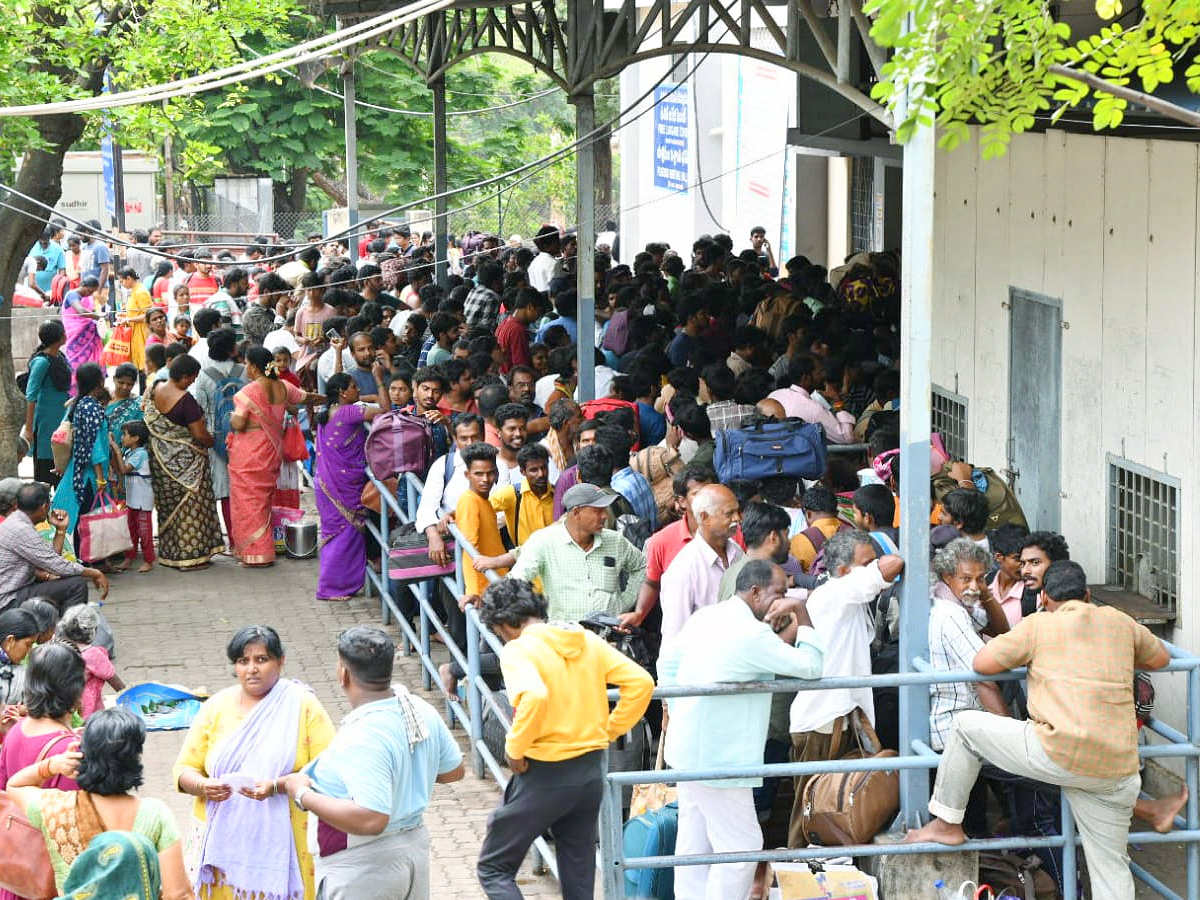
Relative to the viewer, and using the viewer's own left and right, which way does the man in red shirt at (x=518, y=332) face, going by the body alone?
facing away from the viewer and to the right of the viewer

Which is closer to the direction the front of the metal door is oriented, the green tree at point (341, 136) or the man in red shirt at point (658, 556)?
the man in red shirt

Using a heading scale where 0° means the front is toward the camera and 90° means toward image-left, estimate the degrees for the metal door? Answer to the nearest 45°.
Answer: approximately 45°

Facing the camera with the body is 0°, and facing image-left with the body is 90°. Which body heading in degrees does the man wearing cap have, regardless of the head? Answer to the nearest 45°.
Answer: approximately 315°

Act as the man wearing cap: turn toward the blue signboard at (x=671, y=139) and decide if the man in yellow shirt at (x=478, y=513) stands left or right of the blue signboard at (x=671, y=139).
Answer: left

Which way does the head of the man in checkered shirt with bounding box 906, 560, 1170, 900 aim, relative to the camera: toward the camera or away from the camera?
away from the camera

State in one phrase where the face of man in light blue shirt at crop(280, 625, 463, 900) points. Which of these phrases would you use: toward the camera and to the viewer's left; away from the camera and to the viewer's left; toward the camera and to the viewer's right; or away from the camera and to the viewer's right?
away from the camera and to the viewer's left
